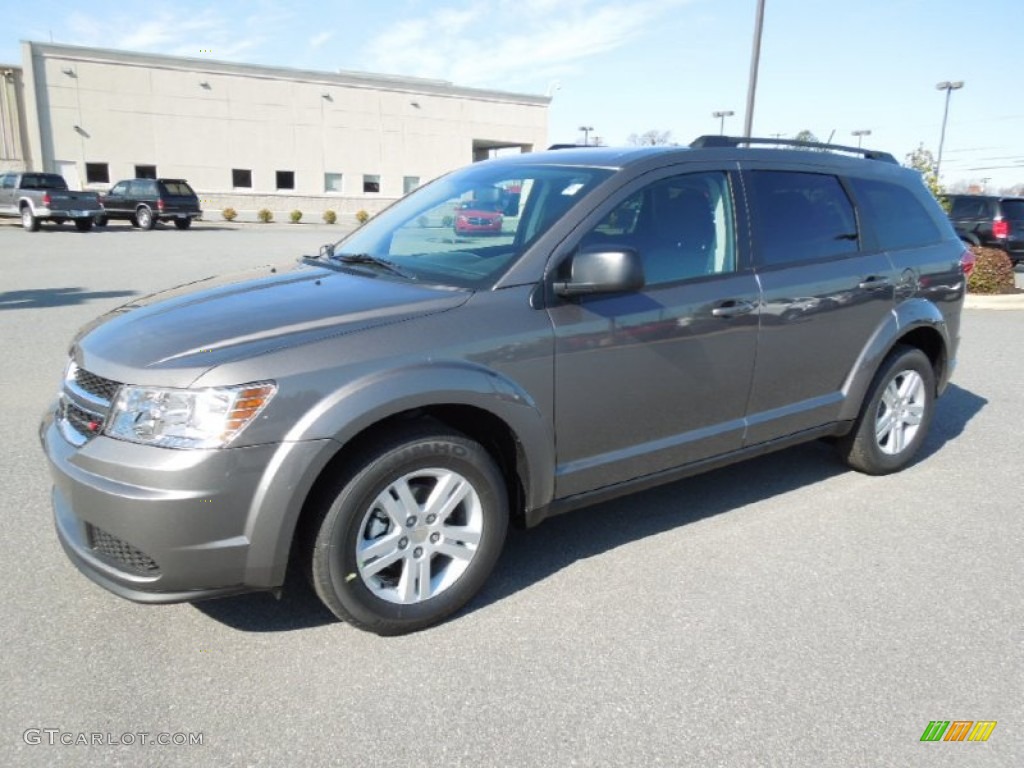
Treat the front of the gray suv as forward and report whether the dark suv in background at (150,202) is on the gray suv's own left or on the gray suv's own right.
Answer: on the gray suv's own right

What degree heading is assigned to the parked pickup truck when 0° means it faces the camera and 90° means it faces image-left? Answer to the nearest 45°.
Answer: approximately 135°

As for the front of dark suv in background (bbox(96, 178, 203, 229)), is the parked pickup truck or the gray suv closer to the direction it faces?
the parked pickup truck

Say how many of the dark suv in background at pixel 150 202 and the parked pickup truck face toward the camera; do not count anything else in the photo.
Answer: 0

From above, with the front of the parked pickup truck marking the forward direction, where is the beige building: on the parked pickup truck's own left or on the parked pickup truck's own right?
on the parked pickup truck's own right

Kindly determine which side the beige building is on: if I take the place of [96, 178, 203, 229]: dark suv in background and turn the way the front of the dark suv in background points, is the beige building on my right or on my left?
on my right

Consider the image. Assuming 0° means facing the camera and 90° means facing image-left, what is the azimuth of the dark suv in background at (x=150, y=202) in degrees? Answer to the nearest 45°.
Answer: approximately 135°

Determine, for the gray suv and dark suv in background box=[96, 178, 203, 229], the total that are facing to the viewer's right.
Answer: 0

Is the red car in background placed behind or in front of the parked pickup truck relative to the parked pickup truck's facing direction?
behind

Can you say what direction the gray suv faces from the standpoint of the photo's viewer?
facing the viewer and to the left of the viewer

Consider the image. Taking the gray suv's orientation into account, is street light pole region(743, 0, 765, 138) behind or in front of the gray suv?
behind

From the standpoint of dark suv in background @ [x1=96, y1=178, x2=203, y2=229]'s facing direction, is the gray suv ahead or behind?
behind

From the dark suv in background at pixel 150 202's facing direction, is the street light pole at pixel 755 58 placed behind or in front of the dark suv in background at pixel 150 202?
behind
